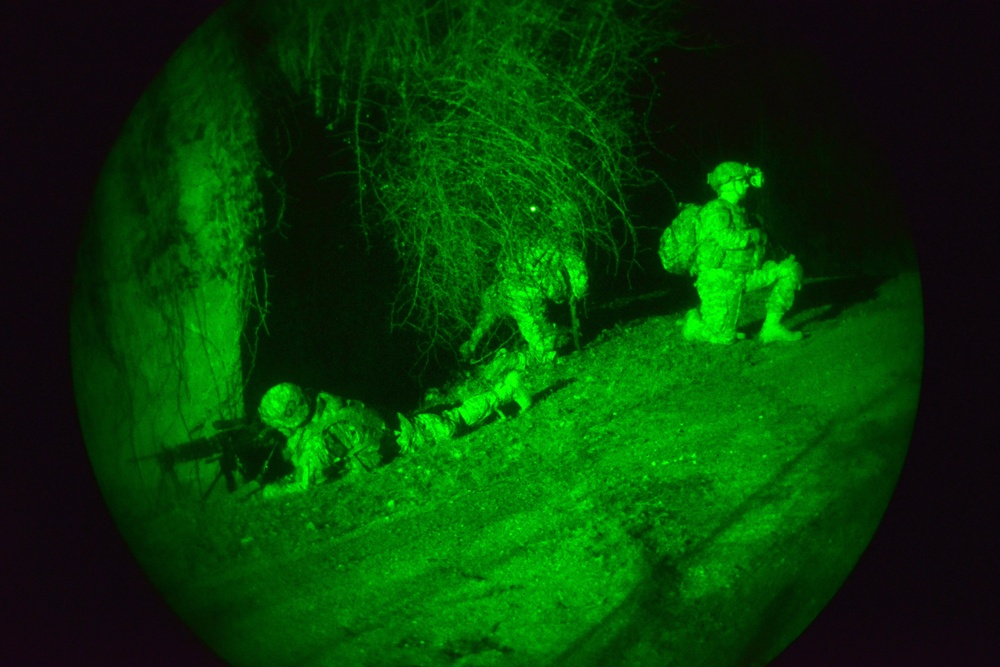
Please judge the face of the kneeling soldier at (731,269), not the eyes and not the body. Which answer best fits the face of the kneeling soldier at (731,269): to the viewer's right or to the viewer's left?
to the viewer's right

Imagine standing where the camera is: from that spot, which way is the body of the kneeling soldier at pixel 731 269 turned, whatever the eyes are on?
to the viewer's right
